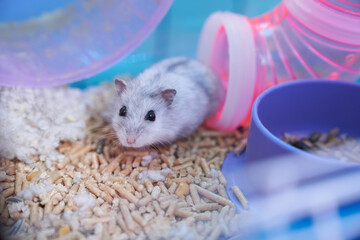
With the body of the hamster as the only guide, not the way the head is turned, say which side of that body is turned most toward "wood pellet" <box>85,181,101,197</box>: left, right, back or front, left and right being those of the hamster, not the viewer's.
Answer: front

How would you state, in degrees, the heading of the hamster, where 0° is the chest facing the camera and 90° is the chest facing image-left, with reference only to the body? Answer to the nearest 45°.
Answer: approximately 45°

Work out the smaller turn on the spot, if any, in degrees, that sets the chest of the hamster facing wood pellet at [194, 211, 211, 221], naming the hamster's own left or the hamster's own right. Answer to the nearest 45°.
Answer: approximately 45° to the hamster's own left

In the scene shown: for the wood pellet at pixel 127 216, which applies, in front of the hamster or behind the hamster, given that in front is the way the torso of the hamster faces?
in front

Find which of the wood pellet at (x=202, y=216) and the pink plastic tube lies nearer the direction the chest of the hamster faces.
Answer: the wood pellet
